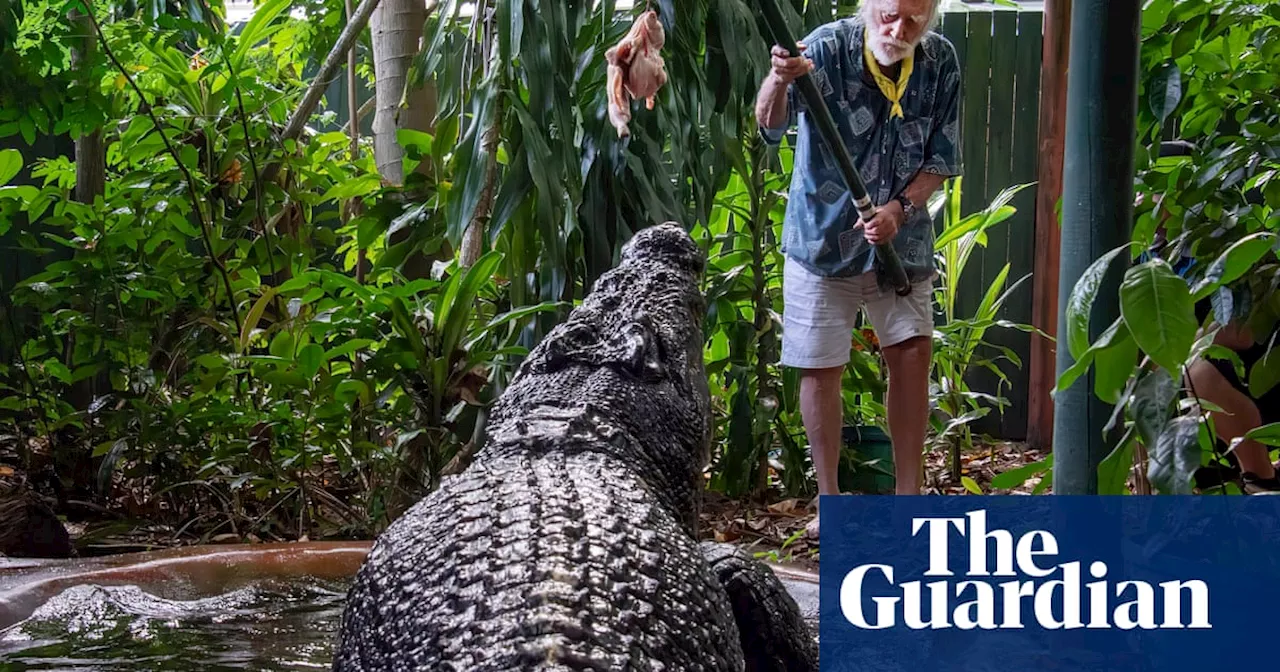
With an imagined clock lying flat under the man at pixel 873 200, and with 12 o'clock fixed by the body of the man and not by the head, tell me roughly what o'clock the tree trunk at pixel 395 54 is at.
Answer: The tree trunk is roughly at 4 o'clock from the man.

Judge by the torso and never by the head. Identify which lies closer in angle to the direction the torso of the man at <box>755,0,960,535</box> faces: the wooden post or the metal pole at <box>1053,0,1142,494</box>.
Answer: the metal pole

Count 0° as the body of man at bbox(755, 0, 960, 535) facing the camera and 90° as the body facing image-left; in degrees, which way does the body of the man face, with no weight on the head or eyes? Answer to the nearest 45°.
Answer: approximately 0°

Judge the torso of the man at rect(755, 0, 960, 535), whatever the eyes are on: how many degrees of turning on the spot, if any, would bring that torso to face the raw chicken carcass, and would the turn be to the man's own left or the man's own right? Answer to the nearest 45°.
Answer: approximately 45° to the man's own right

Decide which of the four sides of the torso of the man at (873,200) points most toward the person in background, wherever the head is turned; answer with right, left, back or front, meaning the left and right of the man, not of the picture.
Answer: left

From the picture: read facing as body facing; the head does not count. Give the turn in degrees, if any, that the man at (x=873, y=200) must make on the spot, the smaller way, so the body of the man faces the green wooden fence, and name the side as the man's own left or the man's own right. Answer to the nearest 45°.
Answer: approximately 180°
